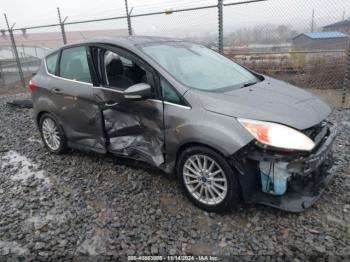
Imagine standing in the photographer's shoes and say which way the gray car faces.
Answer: facing the viewer and to the right of the viewer
